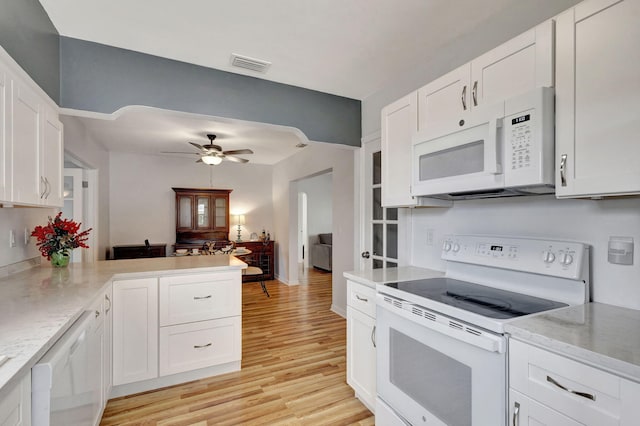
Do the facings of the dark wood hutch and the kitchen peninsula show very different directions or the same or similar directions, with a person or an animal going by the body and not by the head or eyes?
same or similar directions

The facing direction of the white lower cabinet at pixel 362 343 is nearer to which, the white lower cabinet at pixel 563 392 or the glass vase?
the glass vase

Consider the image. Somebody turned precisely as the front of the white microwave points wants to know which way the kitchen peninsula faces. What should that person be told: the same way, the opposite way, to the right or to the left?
to the left

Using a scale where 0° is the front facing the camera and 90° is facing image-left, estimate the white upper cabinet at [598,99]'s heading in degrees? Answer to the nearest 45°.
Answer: approximately 45°

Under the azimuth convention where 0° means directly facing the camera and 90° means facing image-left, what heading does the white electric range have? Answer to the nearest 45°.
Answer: approximately 45°

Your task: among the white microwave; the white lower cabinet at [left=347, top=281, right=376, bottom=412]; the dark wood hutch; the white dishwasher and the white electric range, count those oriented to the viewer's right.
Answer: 1

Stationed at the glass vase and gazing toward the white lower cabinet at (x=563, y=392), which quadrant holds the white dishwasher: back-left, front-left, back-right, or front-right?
front-right

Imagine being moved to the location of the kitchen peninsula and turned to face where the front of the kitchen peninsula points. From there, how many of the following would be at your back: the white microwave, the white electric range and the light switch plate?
0

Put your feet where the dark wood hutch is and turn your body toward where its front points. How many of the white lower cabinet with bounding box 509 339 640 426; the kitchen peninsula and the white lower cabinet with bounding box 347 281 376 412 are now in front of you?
3

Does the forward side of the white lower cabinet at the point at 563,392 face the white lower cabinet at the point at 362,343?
no

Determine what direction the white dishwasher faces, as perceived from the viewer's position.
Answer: facing to the right of the viewer

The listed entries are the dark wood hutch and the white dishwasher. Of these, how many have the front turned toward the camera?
1

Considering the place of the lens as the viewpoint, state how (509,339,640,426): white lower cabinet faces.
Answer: facing the viewer and to the left of the viewer

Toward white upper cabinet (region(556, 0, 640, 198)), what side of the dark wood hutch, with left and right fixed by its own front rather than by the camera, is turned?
front

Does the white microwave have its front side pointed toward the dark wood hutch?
no
